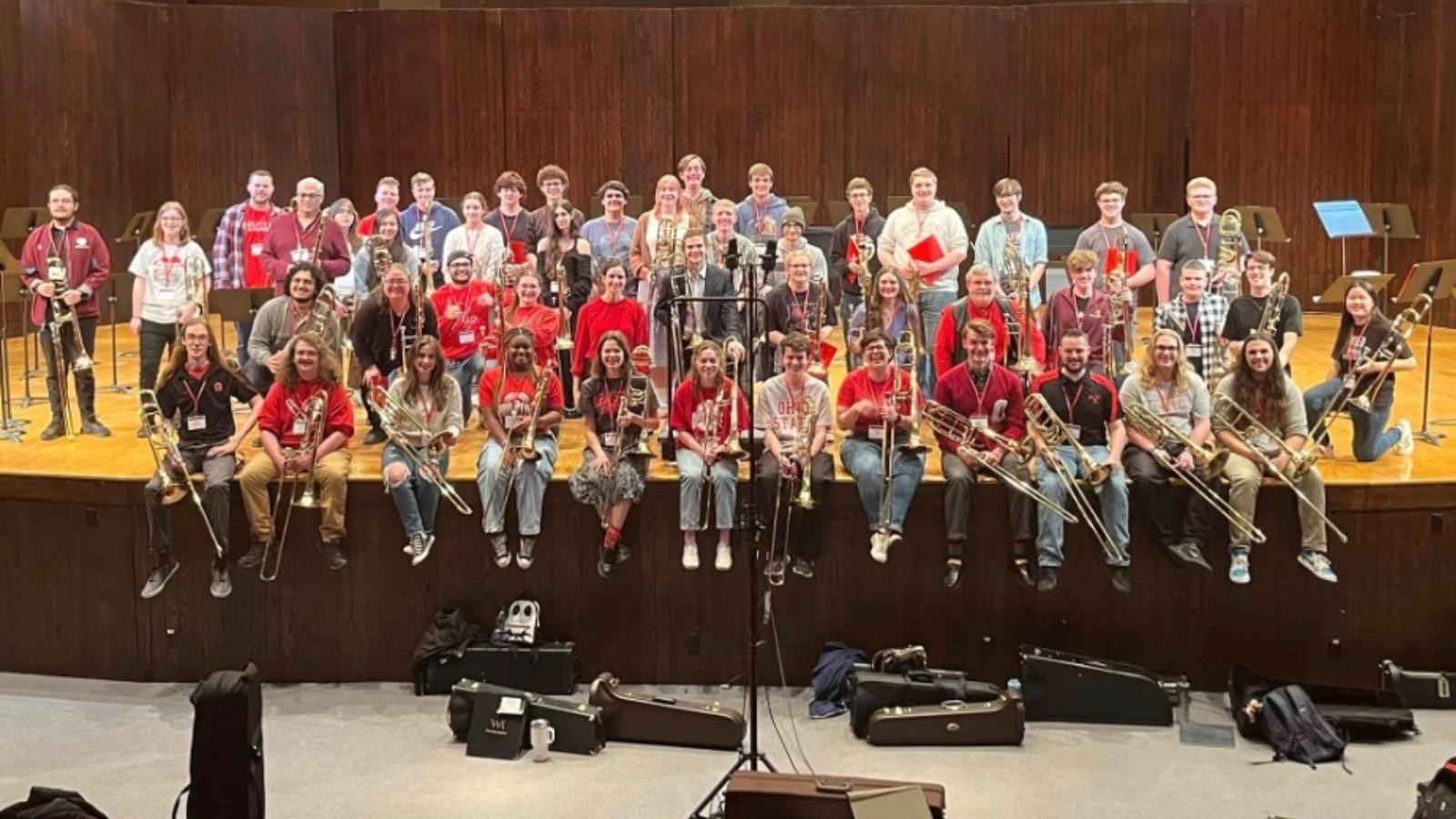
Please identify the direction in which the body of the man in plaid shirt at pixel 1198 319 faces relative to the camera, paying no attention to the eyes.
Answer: toward the camera

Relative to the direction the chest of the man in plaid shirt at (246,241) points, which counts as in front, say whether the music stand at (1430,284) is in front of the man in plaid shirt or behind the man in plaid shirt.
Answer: in front

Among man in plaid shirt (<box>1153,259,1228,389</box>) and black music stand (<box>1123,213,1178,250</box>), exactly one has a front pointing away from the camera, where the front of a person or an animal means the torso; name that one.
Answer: the black music stand

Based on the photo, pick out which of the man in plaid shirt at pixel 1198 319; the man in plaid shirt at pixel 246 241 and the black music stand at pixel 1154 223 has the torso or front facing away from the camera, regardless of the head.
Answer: the black music stand

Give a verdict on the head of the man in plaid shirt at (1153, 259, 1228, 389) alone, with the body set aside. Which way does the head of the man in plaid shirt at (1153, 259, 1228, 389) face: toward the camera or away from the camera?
toward the camera

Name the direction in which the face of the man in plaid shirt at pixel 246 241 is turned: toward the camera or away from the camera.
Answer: toward the camera

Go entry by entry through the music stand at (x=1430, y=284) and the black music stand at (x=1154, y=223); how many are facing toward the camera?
0

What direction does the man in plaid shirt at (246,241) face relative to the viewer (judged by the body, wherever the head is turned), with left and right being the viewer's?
facing the viewer and to the right of the viewer

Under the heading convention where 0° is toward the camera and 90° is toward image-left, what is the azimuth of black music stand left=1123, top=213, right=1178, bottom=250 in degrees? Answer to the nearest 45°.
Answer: approximately 180°

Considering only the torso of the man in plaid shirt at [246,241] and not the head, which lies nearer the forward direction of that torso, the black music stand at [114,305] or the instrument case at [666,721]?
the instrument case

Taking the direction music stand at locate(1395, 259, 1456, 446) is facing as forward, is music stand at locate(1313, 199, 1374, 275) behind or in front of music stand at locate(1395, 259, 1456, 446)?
in front

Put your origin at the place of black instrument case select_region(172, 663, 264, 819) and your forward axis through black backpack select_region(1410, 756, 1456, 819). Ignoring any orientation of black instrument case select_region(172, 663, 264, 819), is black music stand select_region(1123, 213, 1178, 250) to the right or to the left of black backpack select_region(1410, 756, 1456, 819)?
left

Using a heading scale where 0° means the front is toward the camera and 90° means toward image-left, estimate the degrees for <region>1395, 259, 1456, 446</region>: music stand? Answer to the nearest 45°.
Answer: approximately 135°

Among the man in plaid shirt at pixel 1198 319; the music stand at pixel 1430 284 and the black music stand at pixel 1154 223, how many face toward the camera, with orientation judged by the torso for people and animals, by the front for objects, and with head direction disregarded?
1
